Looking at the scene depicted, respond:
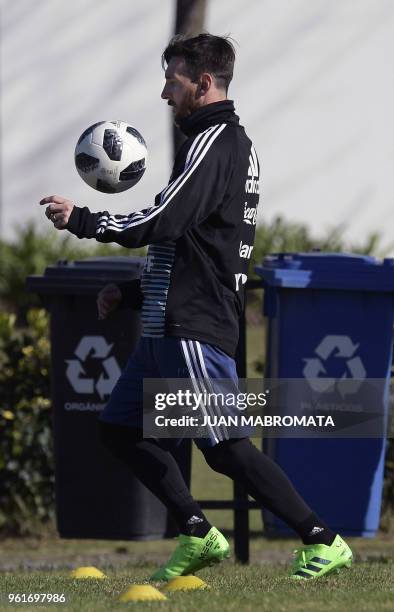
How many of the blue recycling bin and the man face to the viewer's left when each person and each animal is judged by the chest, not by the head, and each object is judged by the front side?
1

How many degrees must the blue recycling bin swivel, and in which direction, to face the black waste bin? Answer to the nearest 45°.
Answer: approximately 90° to its right

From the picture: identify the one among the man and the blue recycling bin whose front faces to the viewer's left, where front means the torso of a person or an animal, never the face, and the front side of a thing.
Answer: the man

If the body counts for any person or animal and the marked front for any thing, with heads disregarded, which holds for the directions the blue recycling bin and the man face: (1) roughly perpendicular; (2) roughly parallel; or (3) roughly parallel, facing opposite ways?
roughly perpendicular

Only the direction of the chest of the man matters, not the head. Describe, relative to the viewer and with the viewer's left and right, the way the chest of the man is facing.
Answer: facing to the left of the viewer

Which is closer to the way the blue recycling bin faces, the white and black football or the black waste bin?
the white and black football

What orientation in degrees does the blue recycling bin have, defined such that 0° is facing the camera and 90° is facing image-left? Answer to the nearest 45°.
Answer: approximately 0°
